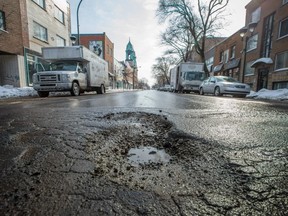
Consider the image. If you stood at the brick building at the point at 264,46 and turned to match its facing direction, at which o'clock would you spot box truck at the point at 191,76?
The box truck is roughly at 1 o'clock from the brick building.

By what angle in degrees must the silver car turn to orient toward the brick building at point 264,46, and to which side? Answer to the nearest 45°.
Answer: approximately 90° to its left

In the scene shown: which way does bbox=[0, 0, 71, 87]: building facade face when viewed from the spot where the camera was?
facing the viewer and to the right of the viewer

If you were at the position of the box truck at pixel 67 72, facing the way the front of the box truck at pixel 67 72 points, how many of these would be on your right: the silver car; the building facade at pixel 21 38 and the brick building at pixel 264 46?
1

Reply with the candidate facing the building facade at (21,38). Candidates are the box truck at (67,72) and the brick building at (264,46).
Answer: the brick building

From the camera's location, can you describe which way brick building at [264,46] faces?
facing the viewer and to the left of the viewer

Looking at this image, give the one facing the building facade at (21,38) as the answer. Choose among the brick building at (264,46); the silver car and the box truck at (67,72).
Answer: the brick building

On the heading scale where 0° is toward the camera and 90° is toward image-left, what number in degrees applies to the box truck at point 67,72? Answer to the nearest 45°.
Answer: approximately 45°

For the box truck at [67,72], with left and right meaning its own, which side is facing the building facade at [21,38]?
right

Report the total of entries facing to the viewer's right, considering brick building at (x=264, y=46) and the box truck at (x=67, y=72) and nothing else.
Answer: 0
